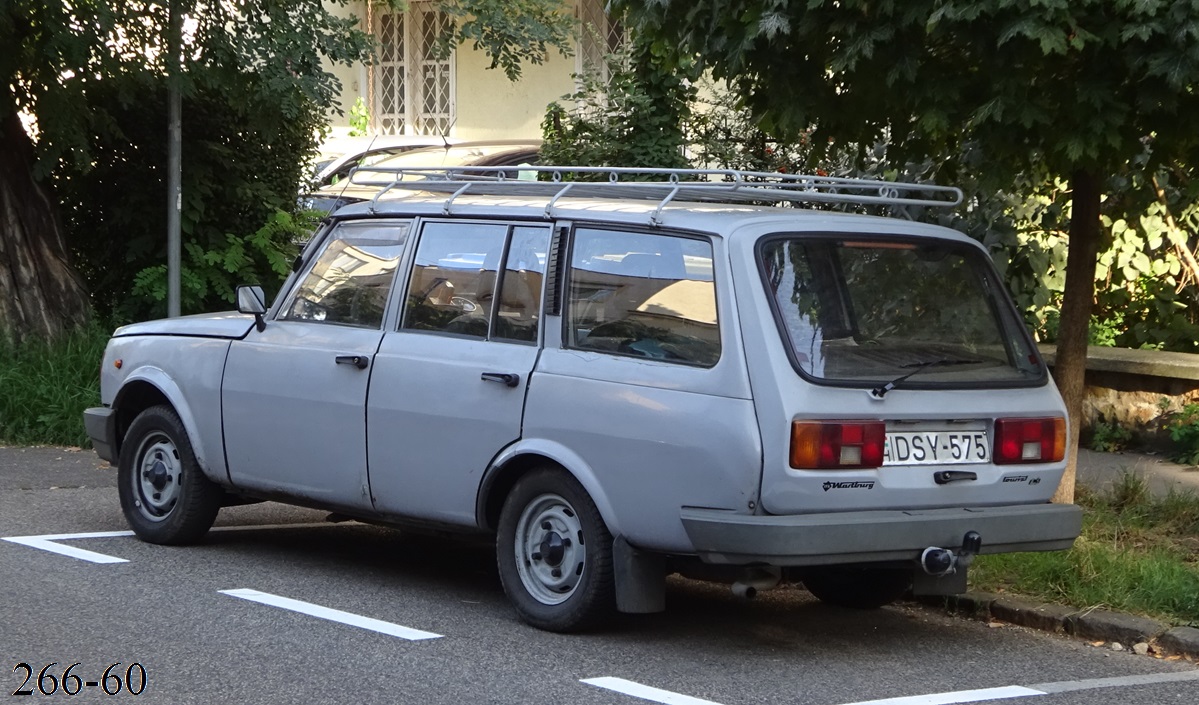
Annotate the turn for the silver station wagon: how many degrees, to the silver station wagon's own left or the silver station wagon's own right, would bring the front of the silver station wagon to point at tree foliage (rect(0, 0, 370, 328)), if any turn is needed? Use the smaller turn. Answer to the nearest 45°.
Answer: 0° — it already faces it

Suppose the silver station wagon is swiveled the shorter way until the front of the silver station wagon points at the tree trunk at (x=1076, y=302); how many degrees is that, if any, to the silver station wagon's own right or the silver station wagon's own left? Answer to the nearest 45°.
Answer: approximately 90° to the silver station wagon's own right

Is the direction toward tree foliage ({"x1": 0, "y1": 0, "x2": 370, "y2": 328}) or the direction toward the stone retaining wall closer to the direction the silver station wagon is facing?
the tree foliage

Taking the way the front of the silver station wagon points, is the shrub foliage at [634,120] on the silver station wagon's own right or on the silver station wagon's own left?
on the silver station wagon's own right

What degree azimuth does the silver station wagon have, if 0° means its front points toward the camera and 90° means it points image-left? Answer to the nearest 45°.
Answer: approximately 135°

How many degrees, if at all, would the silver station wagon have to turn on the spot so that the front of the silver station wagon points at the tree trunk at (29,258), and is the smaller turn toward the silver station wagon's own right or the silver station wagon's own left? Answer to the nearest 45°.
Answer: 0° — it already faces it

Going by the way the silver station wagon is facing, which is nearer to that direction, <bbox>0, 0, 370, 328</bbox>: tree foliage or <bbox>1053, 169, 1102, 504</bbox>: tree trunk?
the tree foliage

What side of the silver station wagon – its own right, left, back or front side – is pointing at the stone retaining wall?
right

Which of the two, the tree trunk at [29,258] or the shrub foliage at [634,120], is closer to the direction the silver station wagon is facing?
the tree trunk
